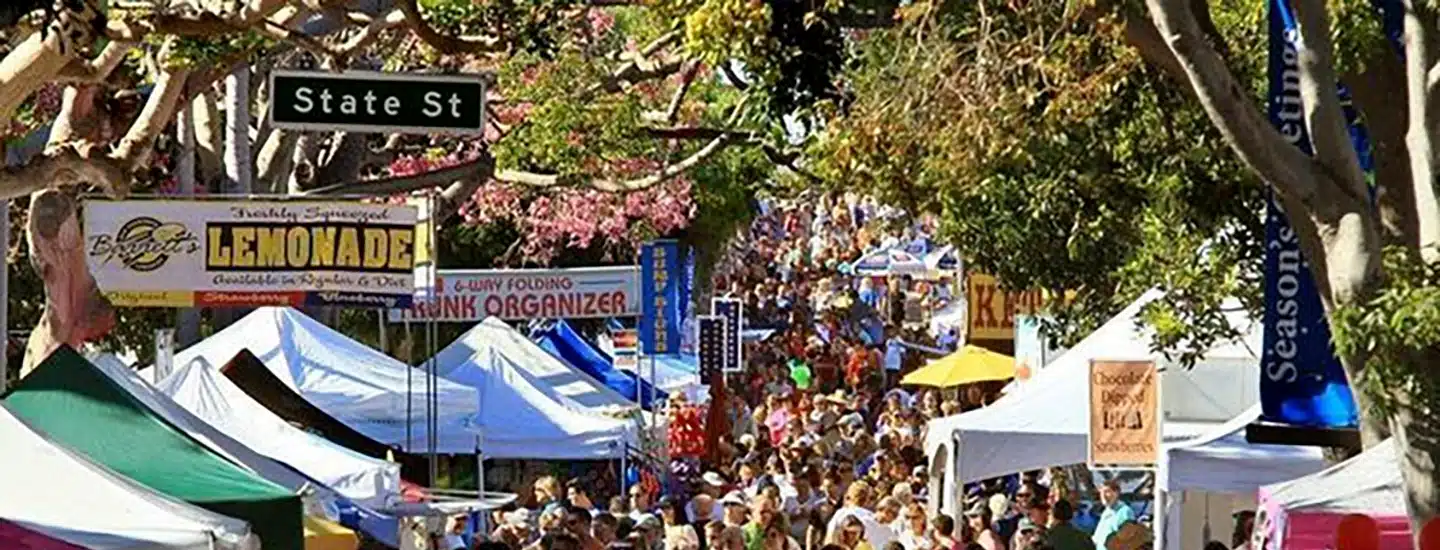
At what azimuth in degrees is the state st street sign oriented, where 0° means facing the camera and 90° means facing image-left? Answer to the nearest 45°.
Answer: approximately 0°

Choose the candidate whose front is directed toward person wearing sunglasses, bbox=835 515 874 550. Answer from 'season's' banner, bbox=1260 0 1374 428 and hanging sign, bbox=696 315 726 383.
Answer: the hanging sign

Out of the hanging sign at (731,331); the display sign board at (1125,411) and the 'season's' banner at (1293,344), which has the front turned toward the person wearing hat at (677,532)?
the hanging sign

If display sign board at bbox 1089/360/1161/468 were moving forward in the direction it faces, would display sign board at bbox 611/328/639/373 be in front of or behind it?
behind

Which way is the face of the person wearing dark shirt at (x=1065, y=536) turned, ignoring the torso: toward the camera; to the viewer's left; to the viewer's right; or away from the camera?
away from the camera

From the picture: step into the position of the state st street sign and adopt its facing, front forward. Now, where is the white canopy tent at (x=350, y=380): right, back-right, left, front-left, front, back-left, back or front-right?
back
